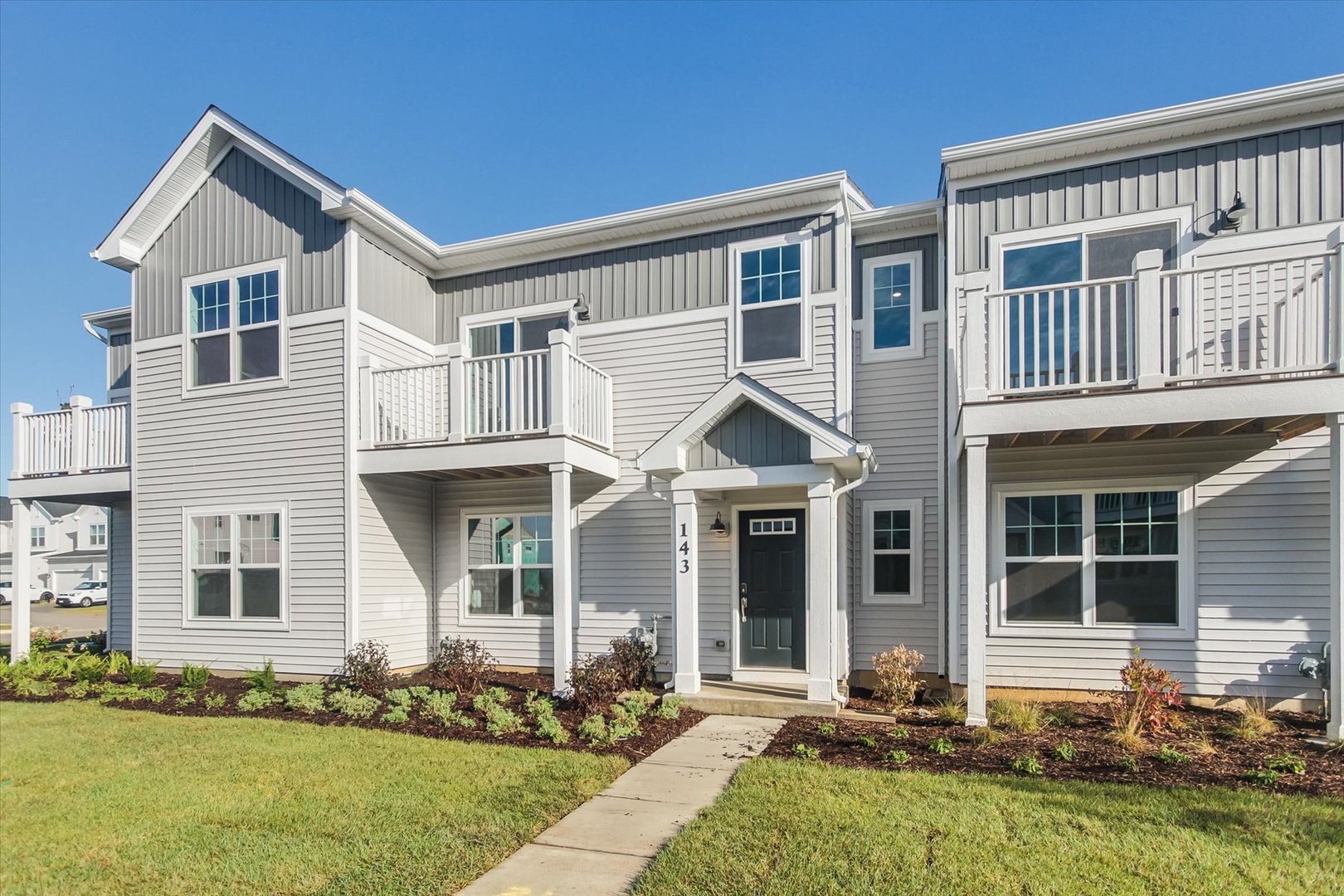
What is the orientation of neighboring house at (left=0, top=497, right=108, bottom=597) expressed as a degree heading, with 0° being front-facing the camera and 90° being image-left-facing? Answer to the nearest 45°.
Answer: approximately 0°

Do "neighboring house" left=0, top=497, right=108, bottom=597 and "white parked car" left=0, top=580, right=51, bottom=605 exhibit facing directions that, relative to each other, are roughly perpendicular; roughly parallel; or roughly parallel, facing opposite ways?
roughly perpendicular

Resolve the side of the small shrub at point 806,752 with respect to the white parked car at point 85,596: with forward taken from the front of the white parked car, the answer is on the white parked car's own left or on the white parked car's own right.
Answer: on the white parked car's own left

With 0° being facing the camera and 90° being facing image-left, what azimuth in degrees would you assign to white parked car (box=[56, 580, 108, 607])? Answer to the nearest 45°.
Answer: approximately 45°
